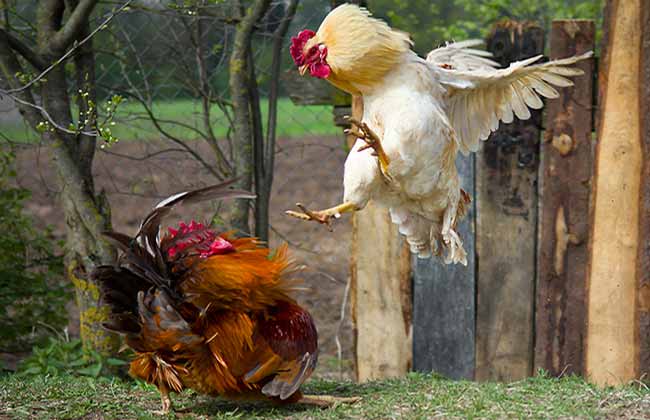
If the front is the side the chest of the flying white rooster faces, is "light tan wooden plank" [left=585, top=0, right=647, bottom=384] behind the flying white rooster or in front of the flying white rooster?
behind

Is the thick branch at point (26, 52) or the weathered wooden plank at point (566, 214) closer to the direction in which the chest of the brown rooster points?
the weathered wooden plank

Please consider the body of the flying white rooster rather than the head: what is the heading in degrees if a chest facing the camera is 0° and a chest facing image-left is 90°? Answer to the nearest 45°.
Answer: approximately 45°

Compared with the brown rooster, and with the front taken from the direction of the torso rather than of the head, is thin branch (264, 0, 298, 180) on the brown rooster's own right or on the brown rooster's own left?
on the brown rooster's own left

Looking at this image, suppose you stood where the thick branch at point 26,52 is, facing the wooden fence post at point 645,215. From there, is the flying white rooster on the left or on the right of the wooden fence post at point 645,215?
right

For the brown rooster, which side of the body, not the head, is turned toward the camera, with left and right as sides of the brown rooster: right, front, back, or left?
right

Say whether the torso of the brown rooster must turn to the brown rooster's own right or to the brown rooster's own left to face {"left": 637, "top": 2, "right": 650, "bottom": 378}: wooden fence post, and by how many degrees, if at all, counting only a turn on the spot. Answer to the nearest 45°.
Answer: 0° — it already faces it

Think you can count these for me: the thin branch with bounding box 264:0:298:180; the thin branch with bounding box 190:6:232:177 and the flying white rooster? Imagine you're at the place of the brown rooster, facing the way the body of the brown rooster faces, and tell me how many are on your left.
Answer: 2

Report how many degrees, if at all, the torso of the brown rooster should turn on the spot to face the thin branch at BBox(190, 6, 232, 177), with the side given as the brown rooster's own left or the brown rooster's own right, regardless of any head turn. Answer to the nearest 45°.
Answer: approximately 90° to the brown rooster's own left

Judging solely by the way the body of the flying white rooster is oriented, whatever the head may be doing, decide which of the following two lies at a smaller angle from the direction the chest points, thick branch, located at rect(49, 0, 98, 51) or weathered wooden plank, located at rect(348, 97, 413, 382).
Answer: the thick branch

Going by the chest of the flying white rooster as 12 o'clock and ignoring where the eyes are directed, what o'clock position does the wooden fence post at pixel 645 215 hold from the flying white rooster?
The wooden fence post is roughly at 6 o'clock from the flying white rooster.

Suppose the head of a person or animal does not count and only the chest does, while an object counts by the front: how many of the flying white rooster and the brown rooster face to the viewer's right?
1

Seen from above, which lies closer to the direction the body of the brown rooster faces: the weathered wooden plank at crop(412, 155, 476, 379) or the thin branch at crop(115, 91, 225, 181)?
the weathered wooden plank
